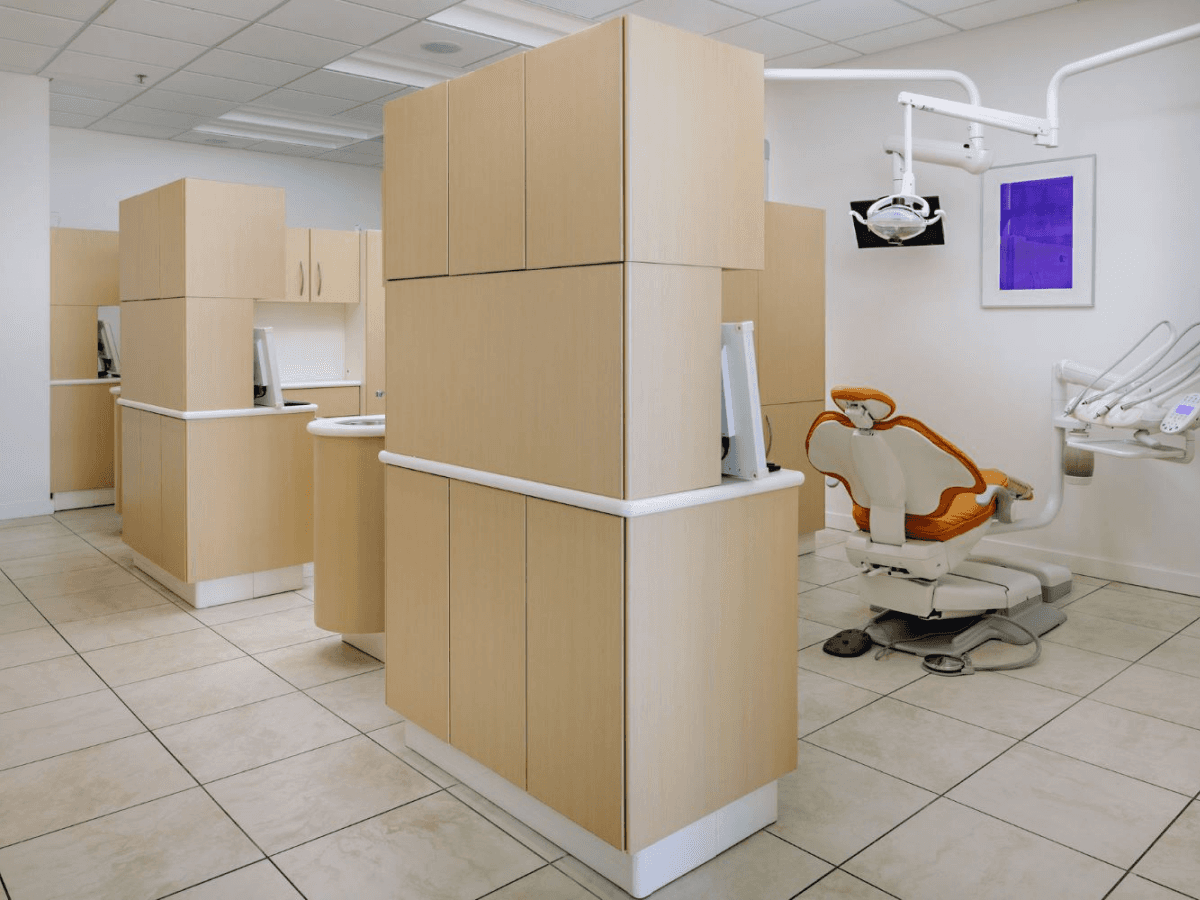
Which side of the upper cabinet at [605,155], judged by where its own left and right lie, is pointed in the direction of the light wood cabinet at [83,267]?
right

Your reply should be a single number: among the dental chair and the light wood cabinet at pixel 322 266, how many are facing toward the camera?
1

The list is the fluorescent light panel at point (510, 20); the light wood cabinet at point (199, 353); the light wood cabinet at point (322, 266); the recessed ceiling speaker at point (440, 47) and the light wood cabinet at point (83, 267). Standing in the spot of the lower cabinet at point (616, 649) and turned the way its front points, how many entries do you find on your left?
0

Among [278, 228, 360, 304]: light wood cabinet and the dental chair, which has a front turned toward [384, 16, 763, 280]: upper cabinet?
the light wood cabinet

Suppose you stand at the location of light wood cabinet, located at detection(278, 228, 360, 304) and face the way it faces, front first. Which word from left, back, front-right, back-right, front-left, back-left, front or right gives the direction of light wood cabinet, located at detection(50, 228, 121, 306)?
back-right

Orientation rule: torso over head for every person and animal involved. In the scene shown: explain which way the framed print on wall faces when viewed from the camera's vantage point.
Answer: facing the viewer and to the left of the viewer

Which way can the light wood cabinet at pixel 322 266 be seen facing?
toward the camera

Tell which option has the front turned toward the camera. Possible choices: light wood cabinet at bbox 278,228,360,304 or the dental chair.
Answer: the light wood cabinet

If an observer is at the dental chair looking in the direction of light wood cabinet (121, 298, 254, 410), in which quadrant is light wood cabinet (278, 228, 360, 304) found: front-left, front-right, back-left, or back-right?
front-right

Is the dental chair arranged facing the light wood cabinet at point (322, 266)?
no

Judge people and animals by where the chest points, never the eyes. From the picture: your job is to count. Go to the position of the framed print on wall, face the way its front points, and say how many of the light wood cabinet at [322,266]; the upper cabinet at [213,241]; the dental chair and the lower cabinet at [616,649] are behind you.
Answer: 0

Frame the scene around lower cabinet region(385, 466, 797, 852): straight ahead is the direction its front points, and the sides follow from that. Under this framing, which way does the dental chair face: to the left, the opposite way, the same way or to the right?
the opposite way
